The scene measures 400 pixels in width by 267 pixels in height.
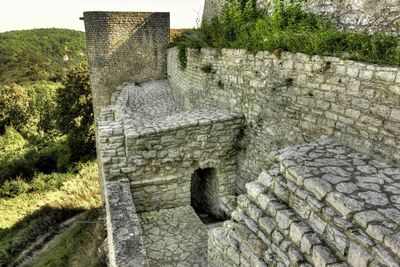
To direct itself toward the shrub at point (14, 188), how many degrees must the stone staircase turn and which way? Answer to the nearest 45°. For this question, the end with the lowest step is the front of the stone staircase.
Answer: approximately 90° to its right

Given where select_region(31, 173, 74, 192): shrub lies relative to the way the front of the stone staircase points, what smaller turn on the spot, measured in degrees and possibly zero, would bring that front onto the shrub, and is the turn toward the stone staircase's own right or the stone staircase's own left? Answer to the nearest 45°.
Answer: approximately 90° to the stone staircase's own right

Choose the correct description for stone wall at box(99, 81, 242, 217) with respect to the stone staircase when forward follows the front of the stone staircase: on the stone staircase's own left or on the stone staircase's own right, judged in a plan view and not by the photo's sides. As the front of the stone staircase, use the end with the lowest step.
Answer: on the stone staircase's own right

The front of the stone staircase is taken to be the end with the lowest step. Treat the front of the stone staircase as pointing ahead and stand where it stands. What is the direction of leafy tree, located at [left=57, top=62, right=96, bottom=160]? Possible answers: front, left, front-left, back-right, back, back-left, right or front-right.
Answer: right

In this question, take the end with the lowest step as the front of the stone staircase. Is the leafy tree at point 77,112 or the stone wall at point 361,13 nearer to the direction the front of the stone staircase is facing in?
the leafy tree

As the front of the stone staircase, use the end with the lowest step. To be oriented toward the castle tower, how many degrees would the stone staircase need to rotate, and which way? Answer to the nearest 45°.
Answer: approximately 90° to its right

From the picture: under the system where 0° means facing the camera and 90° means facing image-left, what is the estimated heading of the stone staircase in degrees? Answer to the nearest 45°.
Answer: approximately 45°

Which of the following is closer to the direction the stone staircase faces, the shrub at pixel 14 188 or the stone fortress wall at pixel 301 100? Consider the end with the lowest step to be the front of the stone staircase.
the shrub

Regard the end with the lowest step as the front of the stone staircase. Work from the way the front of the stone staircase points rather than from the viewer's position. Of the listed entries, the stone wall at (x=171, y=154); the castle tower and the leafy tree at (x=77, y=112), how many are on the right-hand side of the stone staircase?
3
